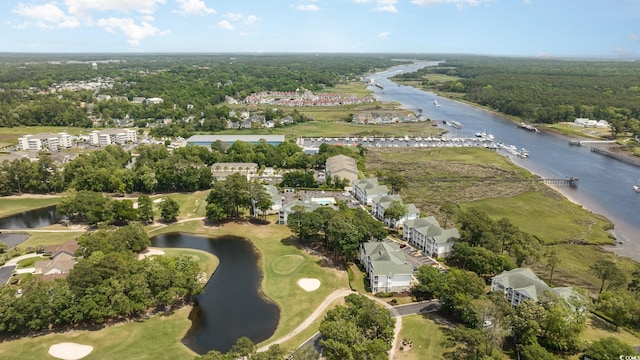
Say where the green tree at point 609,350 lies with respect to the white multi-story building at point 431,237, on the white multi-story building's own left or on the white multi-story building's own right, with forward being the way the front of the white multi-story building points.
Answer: on the white multi-story building's own left

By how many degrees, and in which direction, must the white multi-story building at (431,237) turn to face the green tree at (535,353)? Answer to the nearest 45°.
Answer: approximately 45° to its left

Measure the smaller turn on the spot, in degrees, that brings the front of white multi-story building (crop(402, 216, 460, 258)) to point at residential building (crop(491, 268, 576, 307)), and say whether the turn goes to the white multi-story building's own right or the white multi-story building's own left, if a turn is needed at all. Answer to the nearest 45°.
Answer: approximately 90° to the white multi-story building's own left

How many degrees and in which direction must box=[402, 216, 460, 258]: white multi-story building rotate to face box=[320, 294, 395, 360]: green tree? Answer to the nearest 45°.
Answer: approximately 45° to its left

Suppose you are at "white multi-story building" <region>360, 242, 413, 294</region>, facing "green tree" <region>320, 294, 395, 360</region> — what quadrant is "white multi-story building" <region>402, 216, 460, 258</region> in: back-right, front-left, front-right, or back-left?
back-left

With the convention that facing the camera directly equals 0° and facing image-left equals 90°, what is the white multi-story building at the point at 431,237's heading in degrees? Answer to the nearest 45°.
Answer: approximately 45°

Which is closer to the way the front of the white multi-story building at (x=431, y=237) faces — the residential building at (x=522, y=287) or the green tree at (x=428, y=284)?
the green tree

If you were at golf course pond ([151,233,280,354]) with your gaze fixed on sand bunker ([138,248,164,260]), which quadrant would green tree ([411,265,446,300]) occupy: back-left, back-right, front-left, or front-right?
back-right

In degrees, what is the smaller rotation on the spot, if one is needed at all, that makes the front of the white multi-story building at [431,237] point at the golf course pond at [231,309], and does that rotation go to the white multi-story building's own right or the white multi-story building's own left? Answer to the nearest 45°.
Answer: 0° — it already faces it
